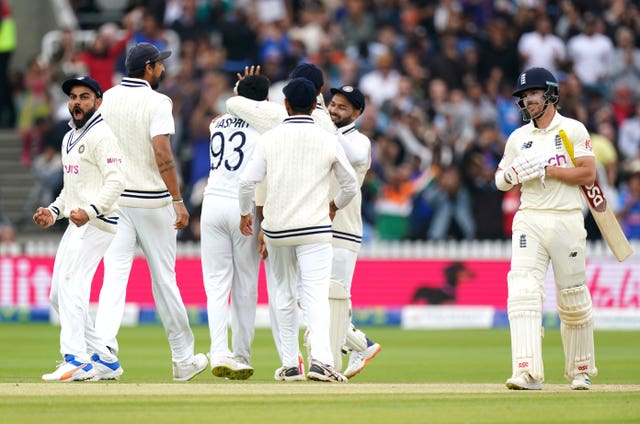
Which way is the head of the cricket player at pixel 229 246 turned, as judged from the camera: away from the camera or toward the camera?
away from the camera

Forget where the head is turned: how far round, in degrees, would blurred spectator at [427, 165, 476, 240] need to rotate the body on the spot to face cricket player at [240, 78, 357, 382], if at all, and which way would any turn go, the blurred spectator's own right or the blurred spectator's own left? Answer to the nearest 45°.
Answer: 0° — they already face them

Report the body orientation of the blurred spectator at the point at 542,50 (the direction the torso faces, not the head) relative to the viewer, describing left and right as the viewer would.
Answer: facing the viewer

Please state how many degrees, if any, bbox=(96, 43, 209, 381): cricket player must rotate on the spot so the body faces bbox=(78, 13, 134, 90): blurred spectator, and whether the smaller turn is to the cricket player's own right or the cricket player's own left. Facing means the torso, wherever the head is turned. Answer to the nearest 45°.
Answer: approximately 45° to the cricket player's own left

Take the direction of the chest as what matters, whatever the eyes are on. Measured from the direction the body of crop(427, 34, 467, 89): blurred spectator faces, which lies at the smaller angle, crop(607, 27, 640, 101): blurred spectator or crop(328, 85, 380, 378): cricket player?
the cricket player

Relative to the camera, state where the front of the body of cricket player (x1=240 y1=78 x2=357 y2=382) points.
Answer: away from the camera

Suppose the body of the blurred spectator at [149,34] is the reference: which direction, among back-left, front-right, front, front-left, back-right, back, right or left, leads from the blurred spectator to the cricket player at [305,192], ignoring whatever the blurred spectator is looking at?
front

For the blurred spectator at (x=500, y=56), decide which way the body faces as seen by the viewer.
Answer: toward the camera

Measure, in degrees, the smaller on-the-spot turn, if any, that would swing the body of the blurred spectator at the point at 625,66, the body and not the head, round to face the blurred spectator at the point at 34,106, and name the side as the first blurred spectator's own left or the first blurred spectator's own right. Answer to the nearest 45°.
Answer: approximately 90° to the first blurred spectator's own right

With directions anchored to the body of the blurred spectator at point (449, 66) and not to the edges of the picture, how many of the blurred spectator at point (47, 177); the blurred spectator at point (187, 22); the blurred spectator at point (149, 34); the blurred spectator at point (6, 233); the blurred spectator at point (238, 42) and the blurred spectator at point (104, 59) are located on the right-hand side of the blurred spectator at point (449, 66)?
6

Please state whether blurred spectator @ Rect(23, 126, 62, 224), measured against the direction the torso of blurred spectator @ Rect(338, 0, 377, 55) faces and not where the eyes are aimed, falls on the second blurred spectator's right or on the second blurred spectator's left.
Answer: on the second blurred spectator's right

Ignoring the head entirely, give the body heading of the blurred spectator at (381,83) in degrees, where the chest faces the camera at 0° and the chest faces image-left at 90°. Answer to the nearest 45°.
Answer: approximately 0°

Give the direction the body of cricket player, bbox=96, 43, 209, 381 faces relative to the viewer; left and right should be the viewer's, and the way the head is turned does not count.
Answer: facing away from the viewer and to the right of the viewer

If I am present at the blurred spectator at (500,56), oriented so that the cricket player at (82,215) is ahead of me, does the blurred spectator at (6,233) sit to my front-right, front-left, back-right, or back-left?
front-right

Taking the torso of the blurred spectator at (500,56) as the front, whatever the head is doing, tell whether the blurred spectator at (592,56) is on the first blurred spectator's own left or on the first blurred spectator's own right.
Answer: on the first blurred spectator's own left

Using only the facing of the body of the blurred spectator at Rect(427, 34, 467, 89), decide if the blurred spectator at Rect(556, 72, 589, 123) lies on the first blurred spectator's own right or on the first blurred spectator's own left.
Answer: on the first blurred spectator's own left

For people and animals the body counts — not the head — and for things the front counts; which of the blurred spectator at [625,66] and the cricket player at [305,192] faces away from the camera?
the cricket player
